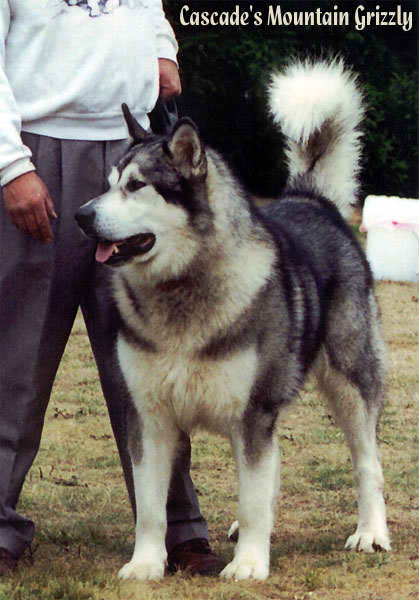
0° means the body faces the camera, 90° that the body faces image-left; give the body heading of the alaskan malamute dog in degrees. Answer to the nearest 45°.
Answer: approximately 45°

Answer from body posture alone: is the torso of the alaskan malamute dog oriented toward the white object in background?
no
